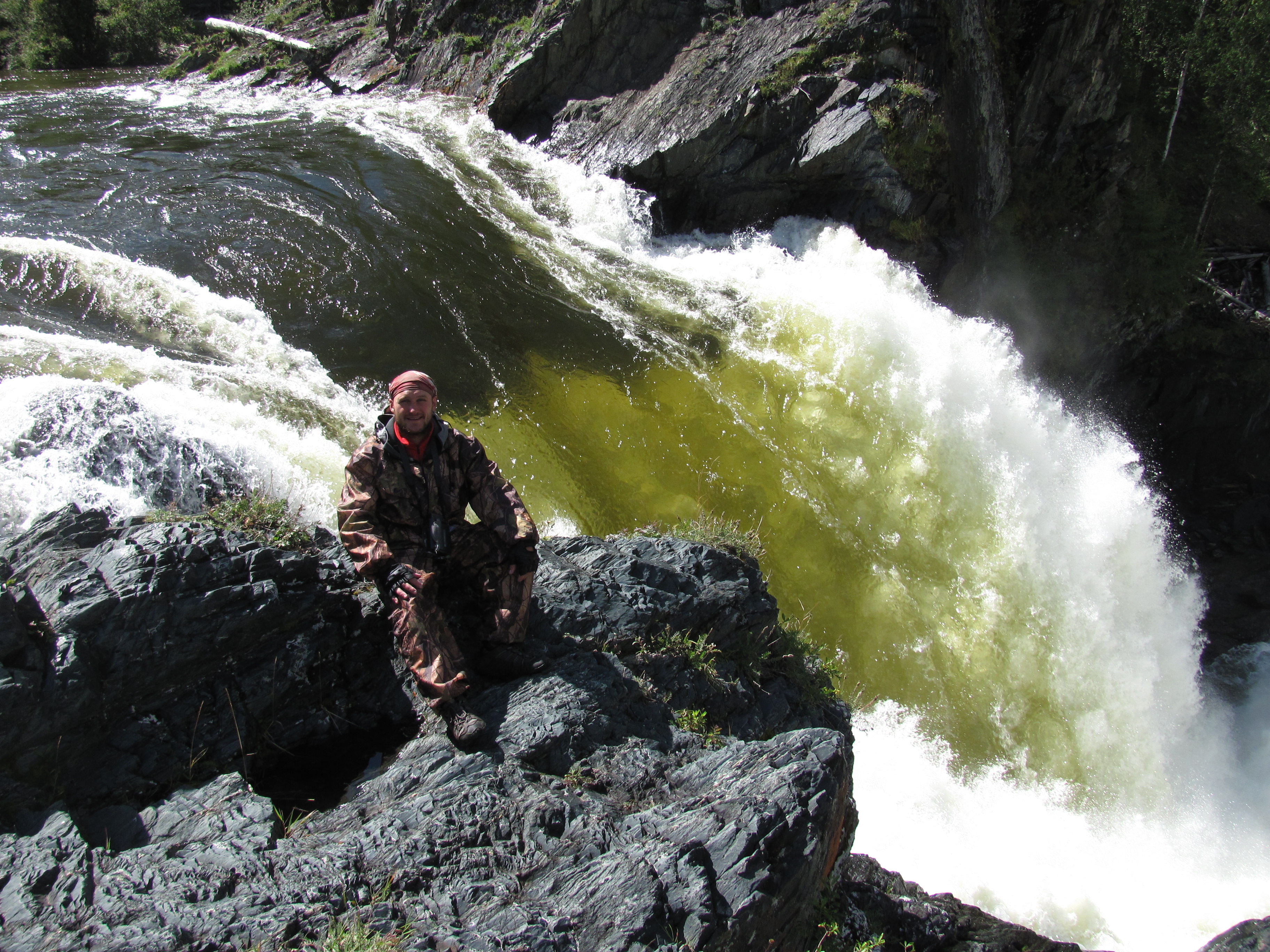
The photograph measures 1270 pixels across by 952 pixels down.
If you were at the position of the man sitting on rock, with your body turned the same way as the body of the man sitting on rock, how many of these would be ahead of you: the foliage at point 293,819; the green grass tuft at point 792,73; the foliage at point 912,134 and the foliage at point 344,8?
1

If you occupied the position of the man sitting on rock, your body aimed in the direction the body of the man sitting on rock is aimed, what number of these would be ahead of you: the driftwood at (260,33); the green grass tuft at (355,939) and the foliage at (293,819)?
2

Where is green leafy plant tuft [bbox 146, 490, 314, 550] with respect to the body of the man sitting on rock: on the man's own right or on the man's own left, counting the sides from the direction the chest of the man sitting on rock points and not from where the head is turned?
on the man's own right

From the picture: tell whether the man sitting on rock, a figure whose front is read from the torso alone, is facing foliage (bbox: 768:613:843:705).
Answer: no

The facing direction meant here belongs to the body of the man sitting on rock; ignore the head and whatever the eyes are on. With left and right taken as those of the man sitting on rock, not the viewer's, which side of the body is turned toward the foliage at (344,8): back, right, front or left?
back

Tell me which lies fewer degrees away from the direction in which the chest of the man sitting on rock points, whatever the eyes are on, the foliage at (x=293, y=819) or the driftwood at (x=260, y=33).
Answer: the foliage

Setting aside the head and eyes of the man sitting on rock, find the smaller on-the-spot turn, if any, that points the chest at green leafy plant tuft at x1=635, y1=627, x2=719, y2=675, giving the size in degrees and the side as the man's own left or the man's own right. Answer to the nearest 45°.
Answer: approximately 90° to the man's own left

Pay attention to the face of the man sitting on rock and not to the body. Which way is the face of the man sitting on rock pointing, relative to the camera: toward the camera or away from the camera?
toward the camera

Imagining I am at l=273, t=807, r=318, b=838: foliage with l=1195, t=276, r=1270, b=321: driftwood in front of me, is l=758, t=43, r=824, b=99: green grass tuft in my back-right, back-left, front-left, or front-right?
front-left

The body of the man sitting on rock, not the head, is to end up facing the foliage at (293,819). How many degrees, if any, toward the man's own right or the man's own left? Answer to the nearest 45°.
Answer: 0° — they already face it

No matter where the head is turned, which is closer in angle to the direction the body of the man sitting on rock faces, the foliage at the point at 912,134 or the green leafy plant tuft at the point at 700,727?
the green leafy plant tuft

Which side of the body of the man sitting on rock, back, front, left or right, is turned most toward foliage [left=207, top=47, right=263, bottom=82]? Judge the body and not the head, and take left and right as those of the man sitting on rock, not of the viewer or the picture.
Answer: back

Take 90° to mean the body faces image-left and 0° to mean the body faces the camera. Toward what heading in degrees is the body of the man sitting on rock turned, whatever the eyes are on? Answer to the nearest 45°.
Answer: approximately 0°

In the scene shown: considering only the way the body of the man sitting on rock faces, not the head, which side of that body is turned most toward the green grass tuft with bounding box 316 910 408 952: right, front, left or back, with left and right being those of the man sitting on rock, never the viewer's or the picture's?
front
